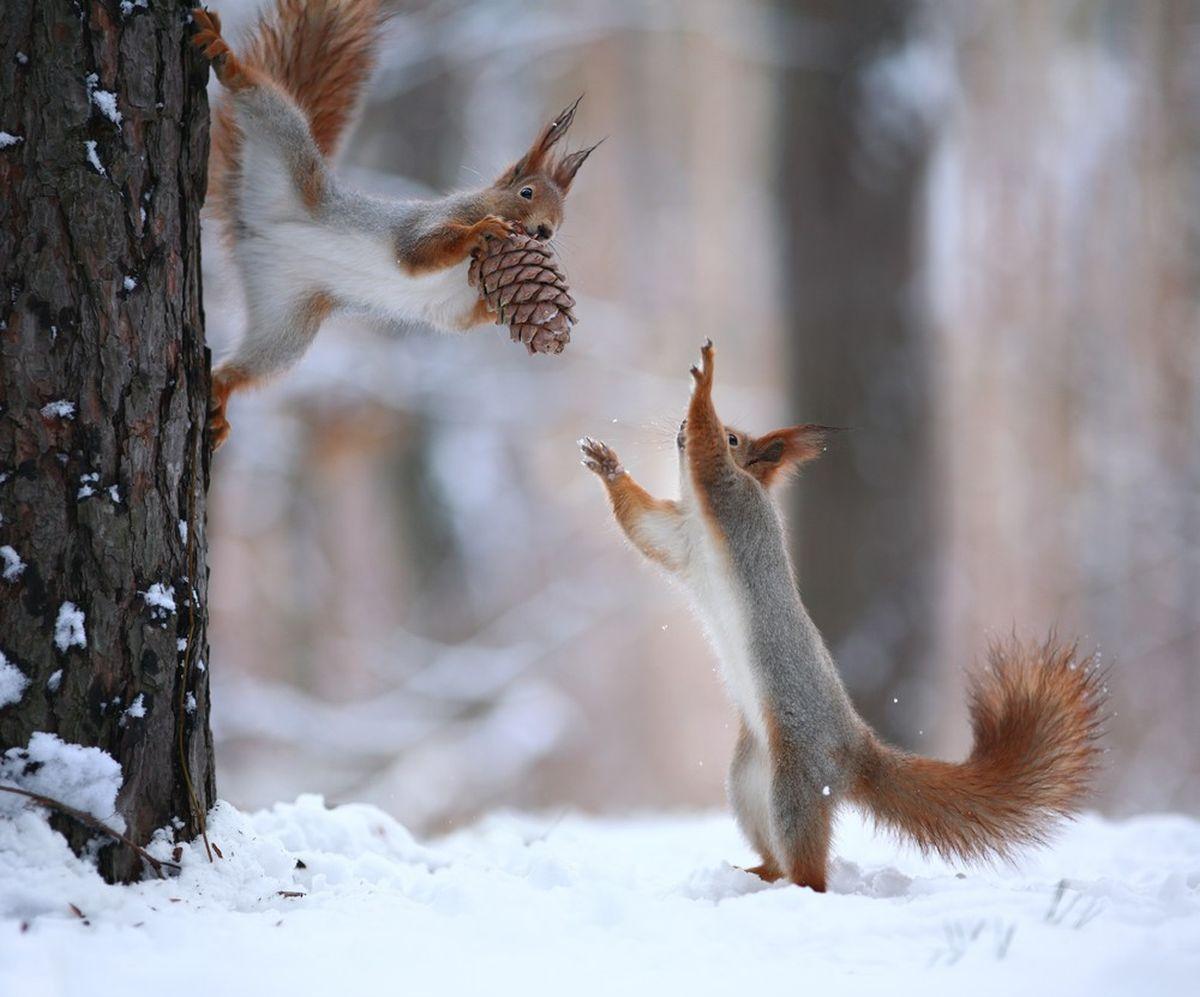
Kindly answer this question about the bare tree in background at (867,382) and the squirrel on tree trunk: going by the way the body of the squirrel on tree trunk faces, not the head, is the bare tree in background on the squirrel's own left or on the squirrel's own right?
on the squirrel's own left

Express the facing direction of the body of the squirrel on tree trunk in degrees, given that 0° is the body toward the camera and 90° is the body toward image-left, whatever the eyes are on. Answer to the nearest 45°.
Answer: approximately 270°
